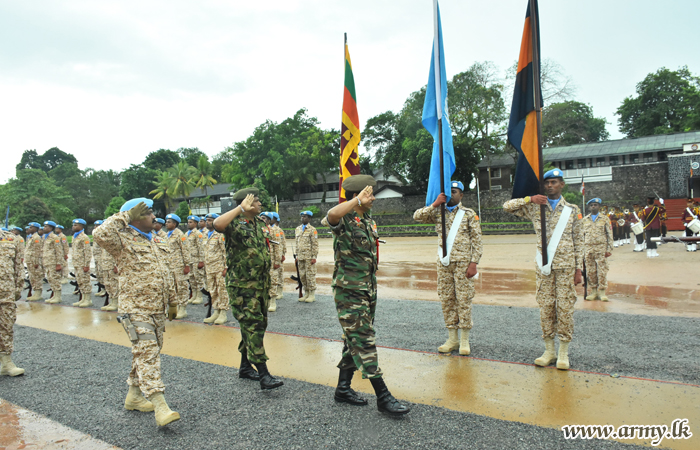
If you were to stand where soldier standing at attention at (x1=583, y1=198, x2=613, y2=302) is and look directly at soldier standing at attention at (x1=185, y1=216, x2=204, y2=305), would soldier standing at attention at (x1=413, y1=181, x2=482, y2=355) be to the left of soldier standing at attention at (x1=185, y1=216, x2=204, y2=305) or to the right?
left

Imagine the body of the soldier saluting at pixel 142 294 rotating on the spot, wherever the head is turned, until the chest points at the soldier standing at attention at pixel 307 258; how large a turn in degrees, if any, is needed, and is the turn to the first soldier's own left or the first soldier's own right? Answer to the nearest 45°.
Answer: approximately 90° to the first soldier's own left

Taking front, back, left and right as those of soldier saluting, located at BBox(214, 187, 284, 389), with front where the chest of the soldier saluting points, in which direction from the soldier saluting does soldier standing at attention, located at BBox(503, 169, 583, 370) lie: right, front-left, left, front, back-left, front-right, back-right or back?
front-left

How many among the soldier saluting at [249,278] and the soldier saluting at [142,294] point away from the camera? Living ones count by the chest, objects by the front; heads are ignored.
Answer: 0

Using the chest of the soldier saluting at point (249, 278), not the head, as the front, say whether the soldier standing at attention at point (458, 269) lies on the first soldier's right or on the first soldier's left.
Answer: on the first soldier's left

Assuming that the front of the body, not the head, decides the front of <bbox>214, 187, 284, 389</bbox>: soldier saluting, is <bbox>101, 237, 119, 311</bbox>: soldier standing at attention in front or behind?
behind

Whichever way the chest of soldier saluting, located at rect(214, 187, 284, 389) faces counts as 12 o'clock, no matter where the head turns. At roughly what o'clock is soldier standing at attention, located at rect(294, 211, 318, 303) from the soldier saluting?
The soldier standing at attention is roughly at 8 o'clock from the soldier saluting.

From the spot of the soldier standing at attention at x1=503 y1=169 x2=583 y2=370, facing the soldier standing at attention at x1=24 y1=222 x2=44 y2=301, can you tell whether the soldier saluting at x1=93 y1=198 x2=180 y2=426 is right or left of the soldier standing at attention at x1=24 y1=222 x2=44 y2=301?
left
